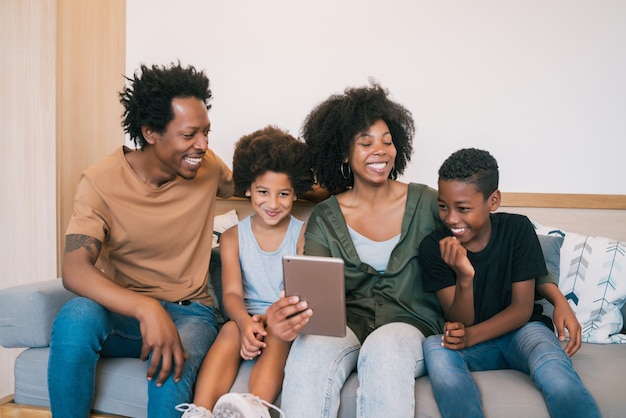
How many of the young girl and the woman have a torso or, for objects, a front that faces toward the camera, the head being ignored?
2

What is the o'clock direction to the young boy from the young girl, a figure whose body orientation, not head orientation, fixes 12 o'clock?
The young boy is roughly at 10 o'clock from the young girl.

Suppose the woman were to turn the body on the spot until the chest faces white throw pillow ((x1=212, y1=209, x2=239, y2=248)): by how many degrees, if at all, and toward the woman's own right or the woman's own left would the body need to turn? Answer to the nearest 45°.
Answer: approximately 135° to the woman's own right

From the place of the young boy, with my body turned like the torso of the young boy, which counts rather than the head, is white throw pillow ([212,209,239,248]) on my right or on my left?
on my right

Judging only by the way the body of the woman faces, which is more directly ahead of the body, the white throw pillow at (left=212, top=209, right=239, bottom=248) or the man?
the man

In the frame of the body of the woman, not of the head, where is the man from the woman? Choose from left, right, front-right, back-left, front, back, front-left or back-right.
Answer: right
